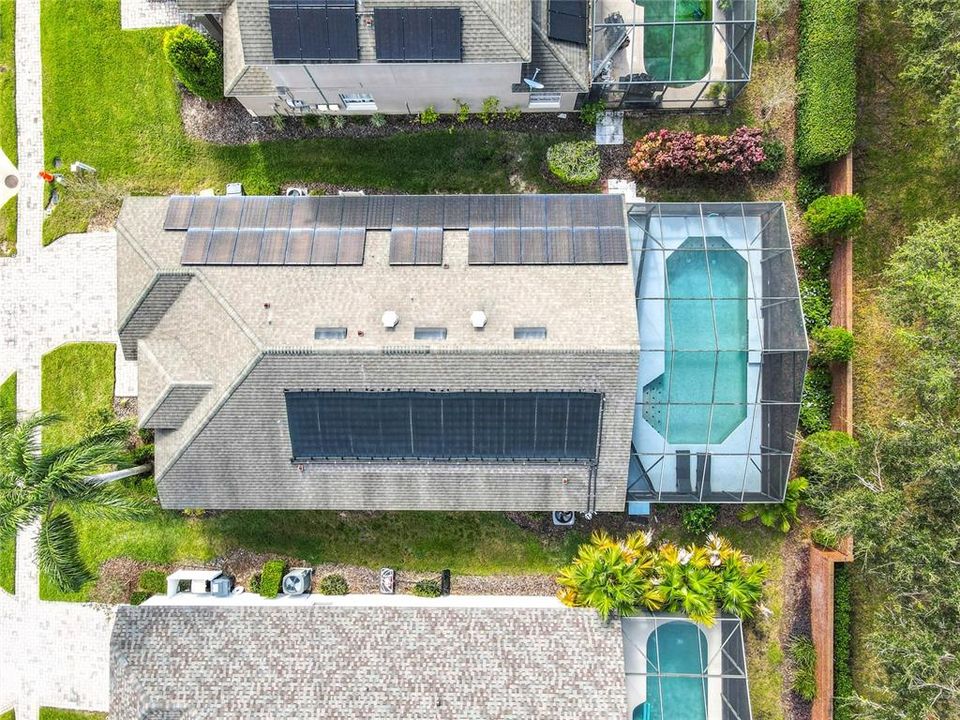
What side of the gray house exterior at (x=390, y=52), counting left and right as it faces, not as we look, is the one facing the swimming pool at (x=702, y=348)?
back

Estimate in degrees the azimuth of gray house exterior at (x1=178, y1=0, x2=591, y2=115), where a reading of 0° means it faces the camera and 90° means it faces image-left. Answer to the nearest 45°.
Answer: approximately 90°
